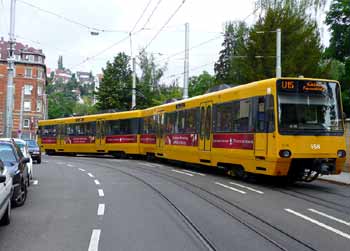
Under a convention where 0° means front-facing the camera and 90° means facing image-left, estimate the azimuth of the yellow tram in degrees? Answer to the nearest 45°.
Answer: approximately 315°

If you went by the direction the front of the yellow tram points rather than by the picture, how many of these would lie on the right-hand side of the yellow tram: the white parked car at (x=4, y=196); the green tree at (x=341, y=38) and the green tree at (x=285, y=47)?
1

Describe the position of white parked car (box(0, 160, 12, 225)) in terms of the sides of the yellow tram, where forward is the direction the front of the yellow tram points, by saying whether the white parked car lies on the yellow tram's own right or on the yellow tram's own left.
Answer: on the yellow tram's own right

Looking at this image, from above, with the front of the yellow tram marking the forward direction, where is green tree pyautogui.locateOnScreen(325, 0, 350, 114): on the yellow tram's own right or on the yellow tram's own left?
on the yellow tram's own left

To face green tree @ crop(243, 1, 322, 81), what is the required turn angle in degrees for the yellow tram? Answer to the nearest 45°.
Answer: approximately 135° to its left
